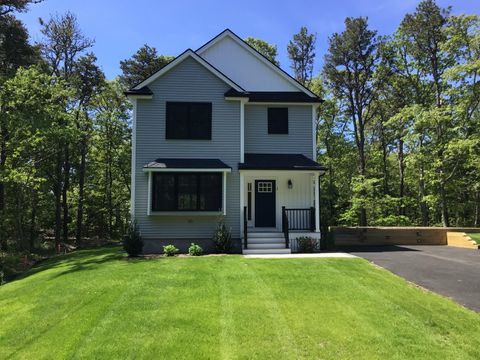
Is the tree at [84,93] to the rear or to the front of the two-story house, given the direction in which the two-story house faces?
to the rear

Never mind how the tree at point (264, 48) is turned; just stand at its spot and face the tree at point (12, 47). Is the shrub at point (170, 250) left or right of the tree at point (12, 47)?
left

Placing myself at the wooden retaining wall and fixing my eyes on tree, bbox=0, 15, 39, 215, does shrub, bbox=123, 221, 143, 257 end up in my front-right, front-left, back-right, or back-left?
front-left

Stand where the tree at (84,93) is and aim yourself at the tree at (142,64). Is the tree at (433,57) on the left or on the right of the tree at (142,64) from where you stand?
right

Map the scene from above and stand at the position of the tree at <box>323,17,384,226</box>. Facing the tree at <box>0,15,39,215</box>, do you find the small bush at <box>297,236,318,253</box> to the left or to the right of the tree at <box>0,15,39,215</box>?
left

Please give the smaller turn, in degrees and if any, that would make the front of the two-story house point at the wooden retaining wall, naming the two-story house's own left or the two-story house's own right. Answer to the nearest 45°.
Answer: approximately 90° to the two-story house's own left

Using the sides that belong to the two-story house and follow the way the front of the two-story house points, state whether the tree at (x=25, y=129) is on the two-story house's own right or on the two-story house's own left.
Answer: on the two-story house's own right

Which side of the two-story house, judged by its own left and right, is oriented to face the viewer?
front

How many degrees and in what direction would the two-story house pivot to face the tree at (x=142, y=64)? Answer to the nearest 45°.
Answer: approximately 135° to its right

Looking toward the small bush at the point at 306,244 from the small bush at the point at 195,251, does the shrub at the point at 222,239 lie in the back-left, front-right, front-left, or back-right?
front-left

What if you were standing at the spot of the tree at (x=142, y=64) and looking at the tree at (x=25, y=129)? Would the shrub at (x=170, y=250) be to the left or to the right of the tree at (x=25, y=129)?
left

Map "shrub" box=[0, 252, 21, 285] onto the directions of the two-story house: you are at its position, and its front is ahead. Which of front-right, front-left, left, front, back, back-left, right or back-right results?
right
